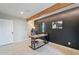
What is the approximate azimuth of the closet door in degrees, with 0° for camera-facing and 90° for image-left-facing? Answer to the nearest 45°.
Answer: approximately 315°
